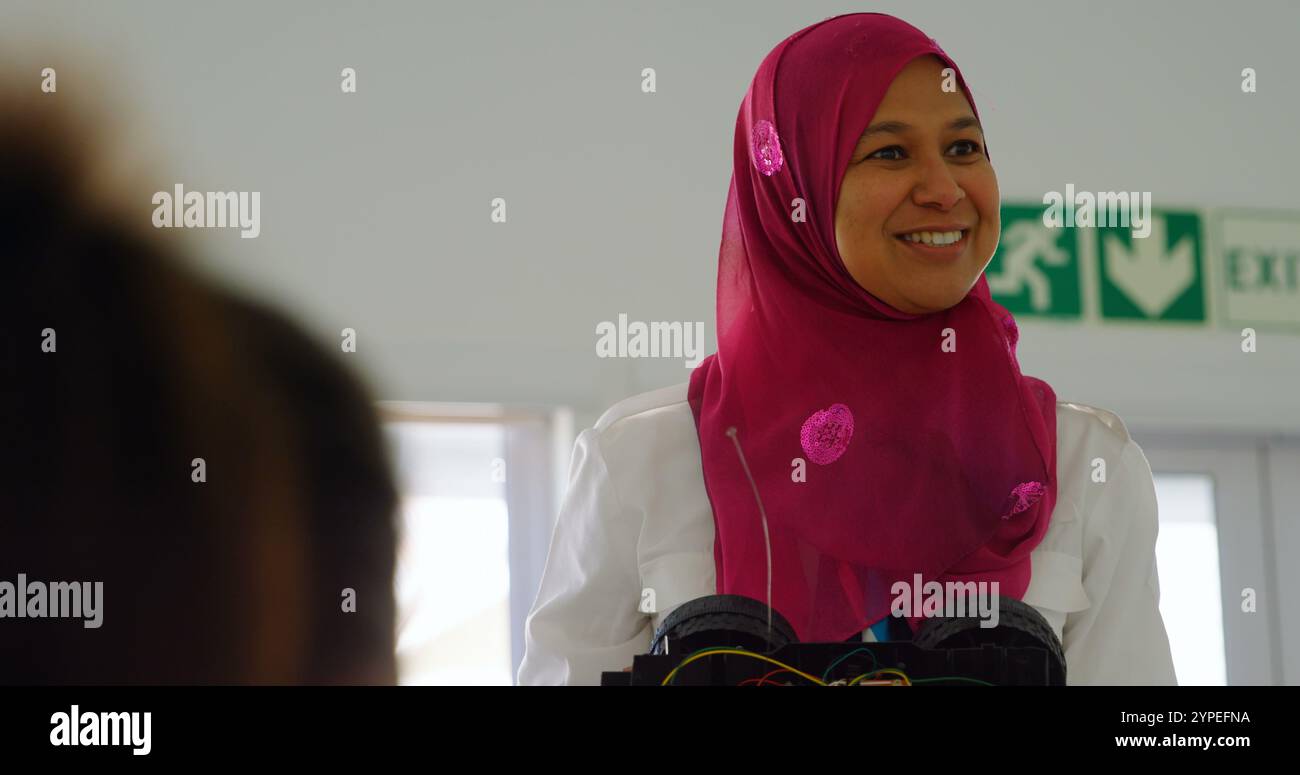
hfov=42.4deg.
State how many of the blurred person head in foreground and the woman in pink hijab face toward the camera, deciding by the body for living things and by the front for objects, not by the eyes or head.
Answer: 1

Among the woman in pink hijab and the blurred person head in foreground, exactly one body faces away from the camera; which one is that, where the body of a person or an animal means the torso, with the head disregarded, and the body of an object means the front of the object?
the blurred person head in foreground

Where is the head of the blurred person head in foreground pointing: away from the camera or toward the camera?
away from the camera

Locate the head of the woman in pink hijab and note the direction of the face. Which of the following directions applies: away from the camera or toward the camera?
toward the camera

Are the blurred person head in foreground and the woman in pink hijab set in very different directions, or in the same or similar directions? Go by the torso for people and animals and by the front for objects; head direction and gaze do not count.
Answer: very different directions

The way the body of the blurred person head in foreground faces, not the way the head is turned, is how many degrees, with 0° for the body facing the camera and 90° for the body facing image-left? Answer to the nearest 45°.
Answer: approximately 180°

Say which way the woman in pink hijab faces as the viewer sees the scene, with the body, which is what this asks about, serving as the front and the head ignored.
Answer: toward the camera
